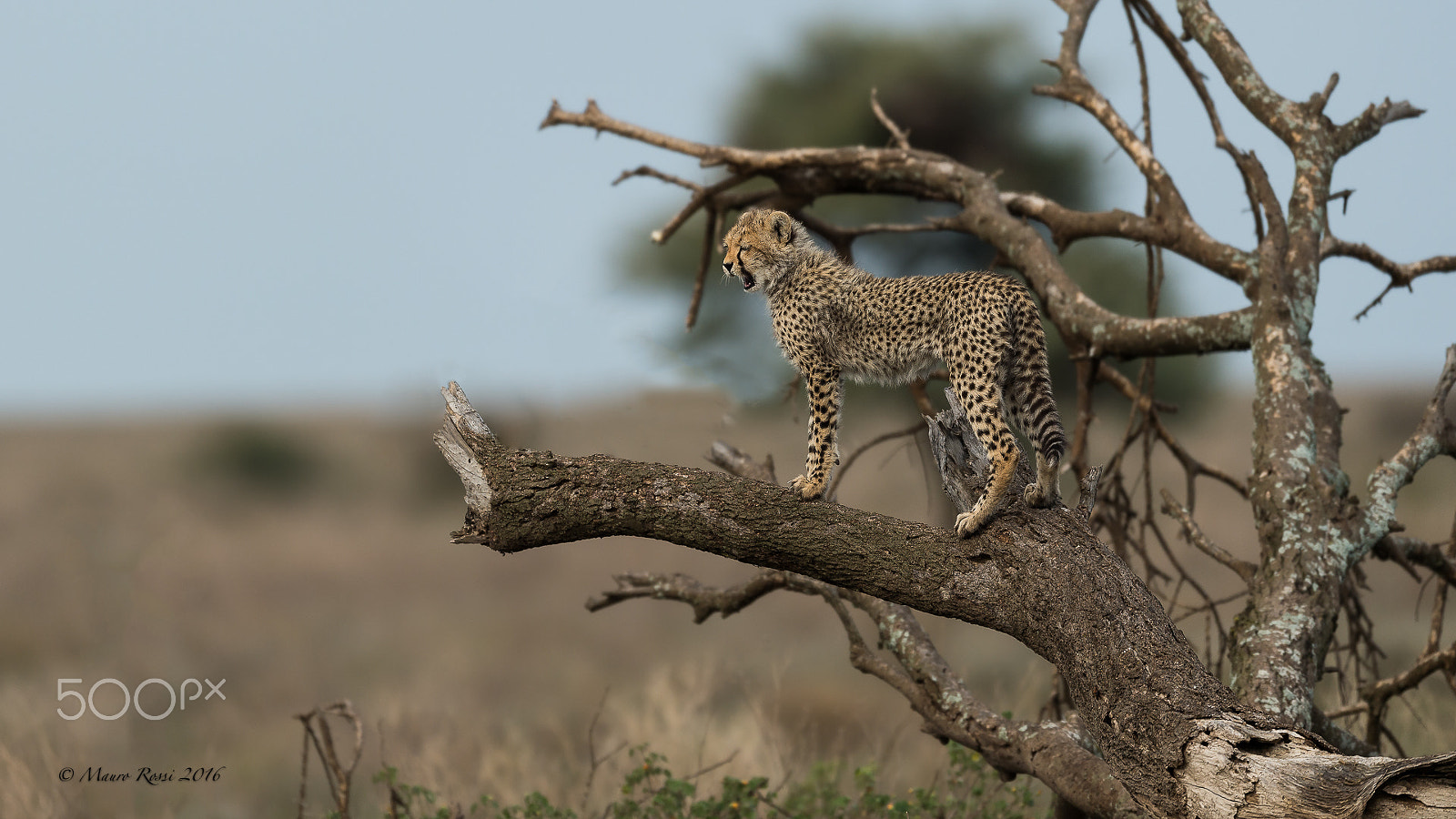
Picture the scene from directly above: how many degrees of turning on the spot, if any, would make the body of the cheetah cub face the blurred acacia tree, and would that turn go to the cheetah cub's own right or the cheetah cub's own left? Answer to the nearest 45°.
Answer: approximately 90° to the cheetah cub's own right

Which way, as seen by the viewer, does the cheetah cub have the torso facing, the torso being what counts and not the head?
to the viewer's left
